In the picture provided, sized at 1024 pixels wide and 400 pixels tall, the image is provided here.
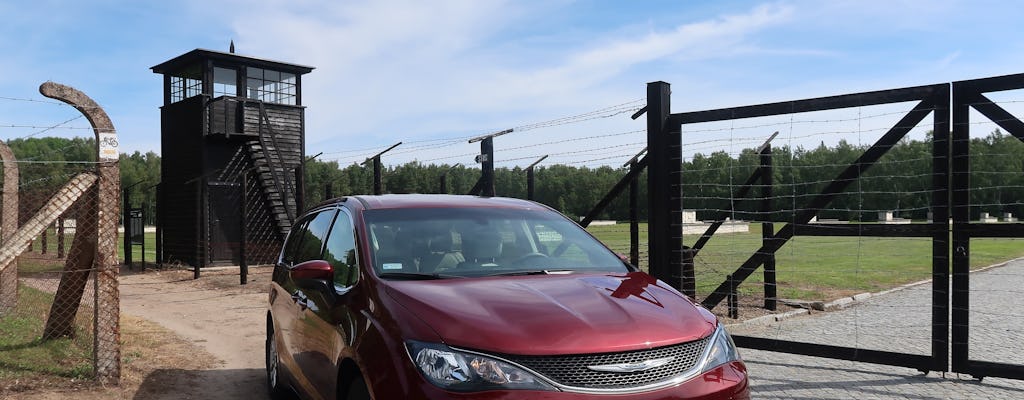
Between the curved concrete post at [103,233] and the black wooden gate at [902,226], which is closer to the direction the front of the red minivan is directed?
the black wooden gate

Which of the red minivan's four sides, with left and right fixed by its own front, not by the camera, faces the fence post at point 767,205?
left

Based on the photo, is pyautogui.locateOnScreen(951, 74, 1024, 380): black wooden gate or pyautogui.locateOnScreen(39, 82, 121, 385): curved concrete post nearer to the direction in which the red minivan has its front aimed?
the black wooden gate

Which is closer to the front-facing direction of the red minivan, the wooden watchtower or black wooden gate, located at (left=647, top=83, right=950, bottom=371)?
the black wooden gate

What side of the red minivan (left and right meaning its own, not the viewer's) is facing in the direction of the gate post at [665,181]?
left

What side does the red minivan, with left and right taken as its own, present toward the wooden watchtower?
back

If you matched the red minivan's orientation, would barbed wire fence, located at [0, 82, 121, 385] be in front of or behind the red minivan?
behind

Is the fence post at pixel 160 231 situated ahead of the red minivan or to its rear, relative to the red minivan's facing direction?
to the rear

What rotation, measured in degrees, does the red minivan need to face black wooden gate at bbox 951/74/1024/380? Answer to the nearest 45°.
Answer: approximately 90° to its left

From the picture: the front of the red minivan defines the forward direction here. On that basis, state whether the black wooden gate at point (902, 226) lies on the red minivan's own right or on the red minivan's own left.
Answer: on the red minivan's own left

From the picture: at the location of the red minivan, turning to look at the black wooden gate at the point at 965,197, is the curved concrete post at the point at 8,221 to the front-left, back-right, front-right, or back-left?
back-left

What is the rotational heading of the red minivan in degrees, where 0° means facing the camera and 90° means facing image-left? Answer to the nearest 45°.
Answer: approximately 315°

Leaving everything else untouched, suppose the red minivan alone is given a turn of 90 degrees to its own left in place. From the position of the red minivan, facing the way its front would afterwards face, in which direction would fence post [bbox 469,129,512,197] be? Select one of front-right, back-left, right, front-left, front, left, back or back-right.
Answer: front-left
